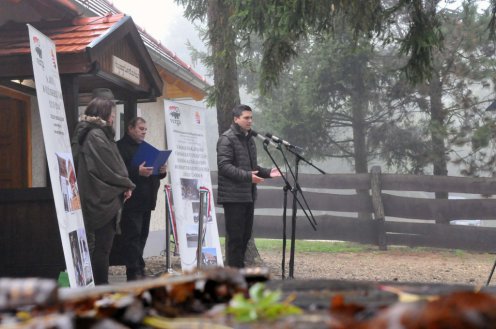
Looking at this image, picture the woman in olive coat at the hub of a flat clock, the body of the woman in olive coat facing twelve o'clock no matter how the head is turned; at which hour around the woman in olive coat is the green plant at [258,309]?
The green plant is roughly at 3 o'clock from the woman in olive coat.

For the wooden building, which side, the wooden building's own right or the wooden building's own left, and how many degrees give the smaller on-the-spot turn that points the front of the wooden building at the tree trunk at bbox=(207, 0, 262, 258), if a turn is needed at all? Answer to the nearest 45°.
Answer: approximately 90° to the wooden building's own left

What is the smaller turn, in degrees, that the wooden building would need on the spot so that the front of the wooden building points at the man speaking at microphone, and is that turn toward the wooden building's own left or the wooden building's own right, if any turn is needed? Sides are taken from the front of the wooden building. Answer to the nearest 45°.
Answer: approximately 45° to the wooden building's own left

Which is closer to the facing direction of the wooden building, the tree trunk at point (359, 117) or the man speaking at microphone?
the man speaking at microphone

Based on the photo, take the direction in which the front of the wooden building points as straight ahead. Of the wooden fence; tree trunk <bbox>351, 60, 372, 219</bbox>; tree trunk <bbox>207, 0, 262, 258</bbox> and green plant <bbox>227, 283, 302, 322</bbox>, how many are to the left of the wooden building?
3

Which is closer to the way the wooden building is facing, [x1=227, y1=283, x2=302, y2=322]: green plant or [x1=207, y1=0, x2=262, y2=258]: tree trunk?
the green plant

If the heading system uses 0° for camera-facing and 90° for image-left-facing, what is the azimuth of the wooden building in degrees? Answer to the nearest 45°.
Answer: approximately 315°

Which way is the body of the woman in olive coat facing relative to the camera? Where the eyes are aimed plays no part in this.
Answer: to the viewer's right
